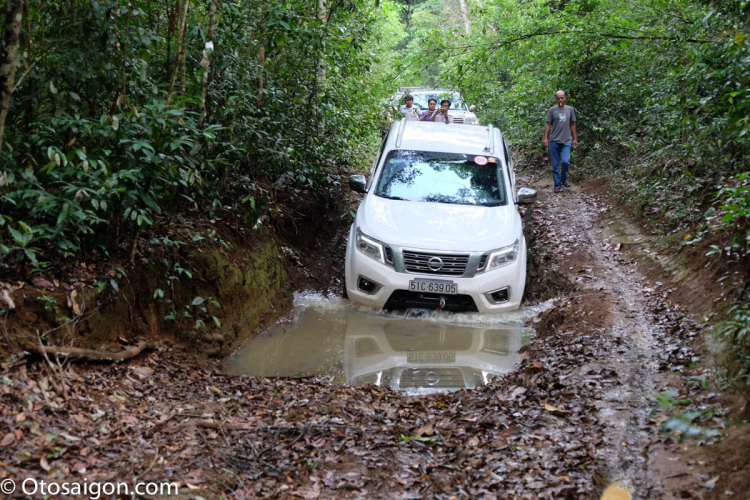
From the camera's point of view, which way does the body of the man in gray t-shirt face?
toward the camera

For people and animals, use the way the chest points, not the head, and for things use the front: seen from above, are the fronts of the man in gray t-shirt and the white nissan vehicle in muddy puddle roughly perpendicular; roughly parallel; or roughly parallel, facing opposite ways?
roughly parallel

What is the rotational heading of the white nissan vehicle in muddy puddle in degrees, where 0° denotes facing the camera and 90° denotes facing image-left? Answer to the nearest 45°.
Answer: approximately 0°

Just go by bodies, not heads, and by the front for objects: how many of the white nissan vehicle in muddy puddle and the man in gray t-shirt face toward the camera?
2
